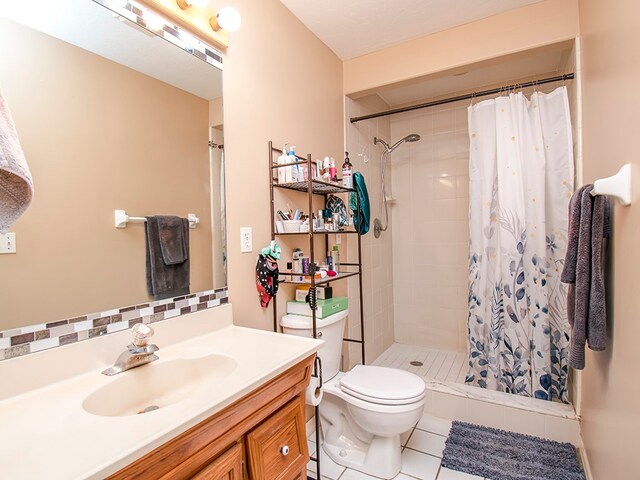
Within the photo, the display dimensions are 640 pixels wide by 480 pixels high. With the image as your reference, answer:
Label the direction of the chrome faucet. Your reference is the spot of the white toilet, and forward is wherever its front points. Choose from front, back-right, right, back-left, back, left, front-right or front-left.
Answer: right

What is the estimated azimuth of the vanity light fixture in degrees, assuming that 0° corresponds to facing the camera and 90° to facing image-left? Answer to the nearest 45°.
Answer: approximately 315°

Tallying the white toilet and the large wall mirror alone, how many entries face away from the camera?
0

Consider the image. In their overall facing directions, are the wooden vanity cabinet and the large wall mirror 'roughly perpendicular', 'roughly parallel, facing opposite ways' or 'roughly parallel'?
roughly parallel

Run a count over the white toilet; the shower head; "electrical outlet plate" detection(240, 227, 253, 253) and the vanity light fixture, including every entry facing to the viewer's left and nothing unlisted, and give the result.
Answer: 0

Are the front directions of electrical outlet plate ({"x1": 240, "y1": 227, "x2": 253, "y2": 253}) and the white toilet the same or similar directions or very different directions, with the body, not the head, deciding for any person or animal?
same or similar directions

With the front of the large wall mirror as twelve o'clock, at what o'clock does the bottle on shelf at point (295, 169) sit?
The bottle on shelf is roughly at 10 o'clock from the large wall mirror.

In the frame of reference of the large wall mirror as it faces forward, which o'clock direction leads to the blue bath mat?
The blue bath mat is roughly at 11 o'clock from the large wall mirror.

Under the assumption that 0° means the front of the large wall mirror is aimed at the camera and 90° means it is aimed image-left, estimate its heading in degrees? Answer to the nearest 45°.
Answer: approximately 315°

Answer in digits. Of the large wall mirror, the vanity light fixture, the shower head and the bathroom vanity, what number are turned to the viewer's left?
0
